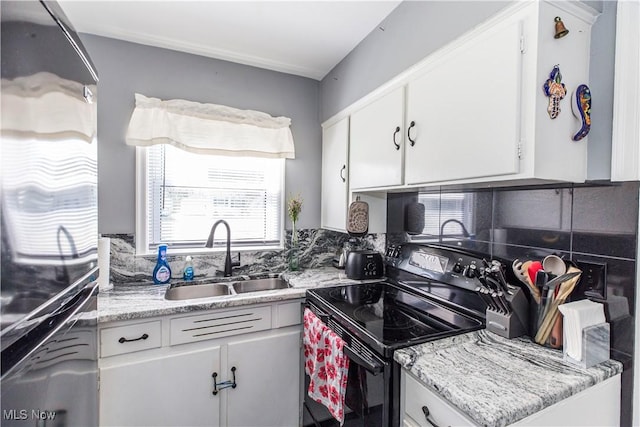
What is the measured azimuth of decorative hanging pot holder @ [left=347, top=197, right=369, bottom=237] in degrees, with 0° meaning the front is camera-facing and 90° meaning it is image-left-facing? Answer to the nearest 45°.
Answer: approximately 0°

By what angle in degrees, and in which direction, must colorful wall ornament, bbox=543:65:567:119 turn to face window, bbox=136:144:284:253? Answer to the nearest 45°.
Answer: approximately 90° to its right

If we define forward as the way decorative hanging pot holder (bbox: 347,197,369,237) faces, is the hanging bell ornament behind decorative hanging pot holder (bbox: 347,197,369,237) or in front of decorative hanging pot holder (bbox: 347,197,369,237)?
in front

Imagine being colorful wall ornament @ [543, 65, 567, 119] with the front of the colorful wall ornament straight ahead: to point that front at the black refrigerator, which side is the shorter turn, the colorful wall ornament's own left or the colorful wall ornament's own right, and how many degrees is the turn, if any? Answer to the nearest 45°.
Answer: approximately 45° to the colorful wall ornament's own right

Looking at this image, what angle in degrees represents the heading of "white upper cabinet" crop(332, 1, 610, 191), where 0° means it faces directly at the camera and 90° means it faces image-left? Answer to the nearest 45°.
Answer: approximately 45°

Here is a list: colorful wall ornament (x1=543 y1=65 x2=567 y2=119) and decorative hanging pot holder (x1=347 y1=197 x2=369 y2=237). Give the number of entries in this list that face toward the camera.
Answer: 2
